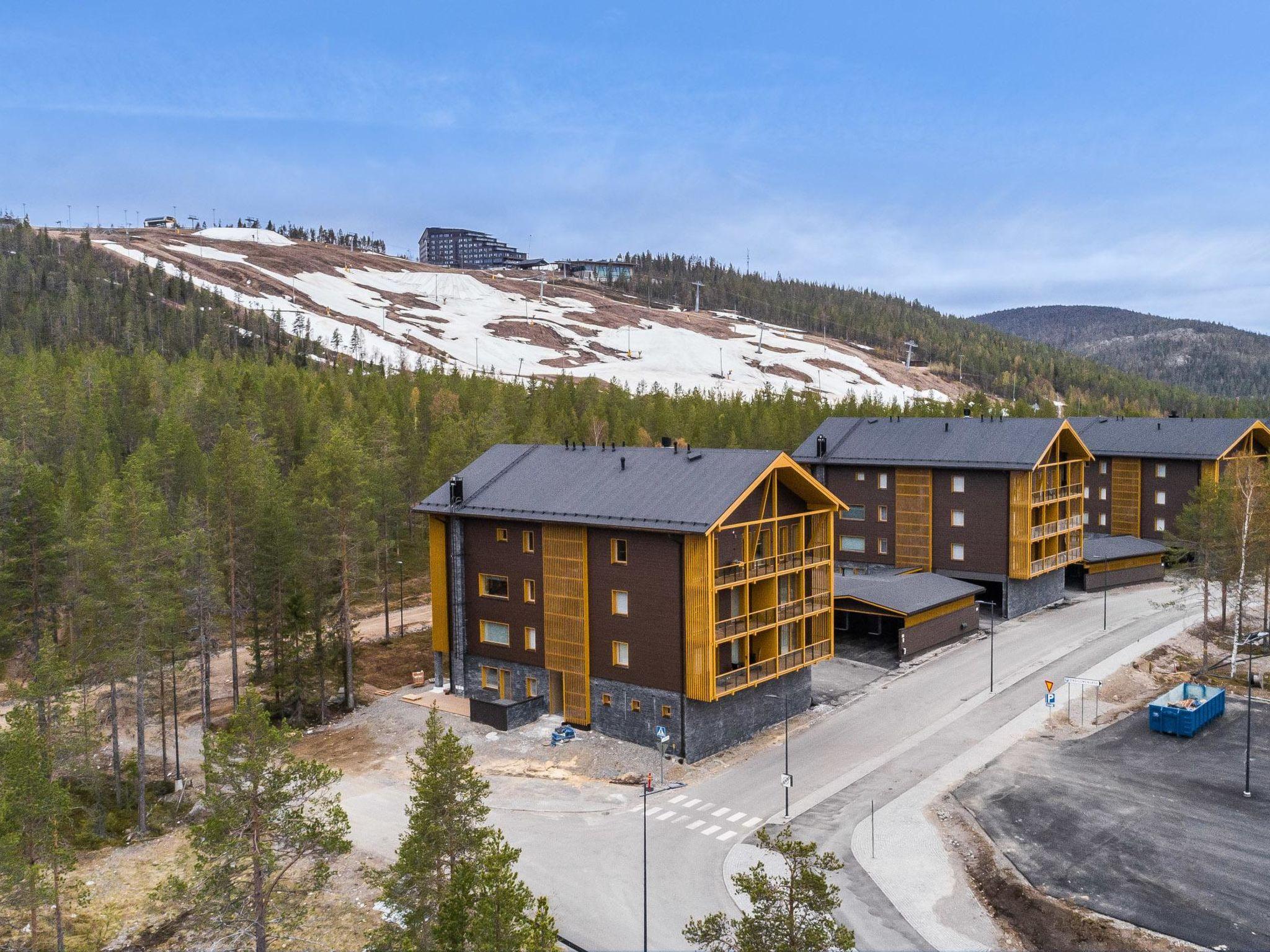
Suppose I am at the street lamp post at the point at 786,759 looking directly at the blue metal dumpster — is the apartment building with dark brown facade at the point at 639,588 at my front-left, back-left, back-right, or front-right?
back-left

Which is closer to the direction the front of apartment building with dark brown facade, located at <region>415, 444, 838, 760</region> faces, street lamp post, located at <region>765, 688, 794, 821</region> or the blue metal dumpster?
the street lamp post

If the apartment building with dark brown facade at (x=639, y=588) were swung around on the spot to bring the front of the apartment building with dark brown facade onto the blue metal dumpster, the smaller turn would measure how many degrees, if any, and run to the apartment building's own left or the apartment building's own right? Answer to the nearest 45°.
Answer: approximately 45° to the apartment building's own left

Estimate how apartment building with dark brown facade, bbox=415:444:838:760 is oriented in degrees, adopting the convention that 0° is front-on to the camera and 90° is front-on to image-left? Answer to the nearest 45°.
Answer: approximately 45°

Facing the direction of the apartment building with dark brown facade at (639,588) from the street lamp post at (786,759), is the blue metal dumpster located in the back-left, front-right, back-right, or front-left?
back-right
